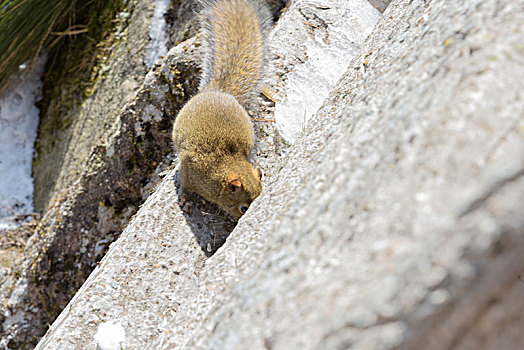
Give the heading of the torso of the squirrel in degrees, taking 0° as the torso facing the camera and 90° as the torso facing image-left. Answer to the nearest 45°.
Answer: approximately 315°
